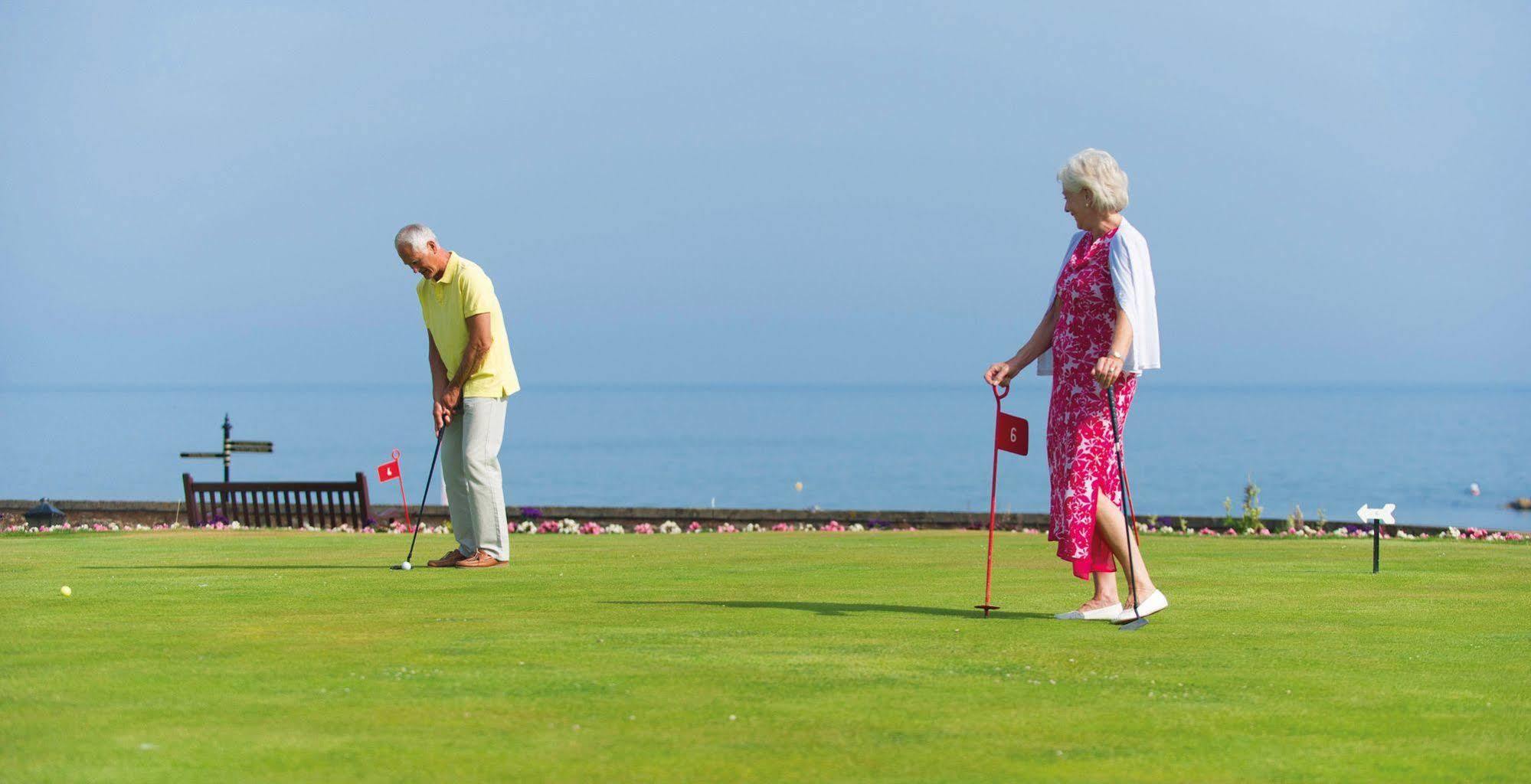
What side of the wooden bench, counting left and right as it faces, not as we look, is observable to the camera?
back

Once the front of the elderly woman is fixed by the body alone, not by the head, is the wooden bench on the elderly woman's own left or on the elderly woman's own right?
on the elderly woman's own right

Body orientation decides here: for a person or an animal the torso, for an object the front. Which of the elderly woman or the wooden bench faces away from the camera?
the wooden bench

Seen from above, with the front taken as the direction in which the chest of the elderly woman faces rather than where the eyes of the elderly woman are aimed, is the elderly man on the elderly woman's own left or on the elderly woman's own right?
on the elderly woman's own right

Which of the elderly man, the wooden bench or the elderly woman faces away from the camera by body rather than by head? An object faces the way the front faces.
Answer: the wooden bench

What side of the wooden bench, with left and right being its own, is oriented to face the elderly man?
back

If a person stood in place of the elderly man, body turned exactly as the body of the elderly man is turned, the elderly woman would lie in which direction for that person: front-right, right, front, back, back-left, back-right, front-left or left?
left

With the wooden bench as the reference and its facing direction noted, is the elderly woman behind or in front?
behind

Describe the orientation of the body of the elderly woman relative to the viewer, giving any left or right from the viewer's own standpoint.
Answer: facing the viewer and to the left of the viewer

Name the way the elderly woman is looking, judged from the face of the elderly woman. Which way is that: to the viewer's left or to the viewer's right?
to the viewer's left
